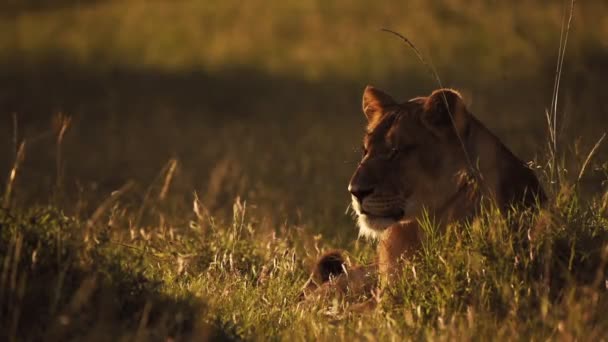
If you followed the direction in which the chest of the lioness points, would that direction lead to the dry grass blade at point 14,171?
yes

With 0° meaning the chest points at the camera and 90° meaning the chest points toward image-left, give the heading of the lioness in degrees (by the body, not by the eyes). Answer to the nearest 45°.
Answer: approximately 45°
